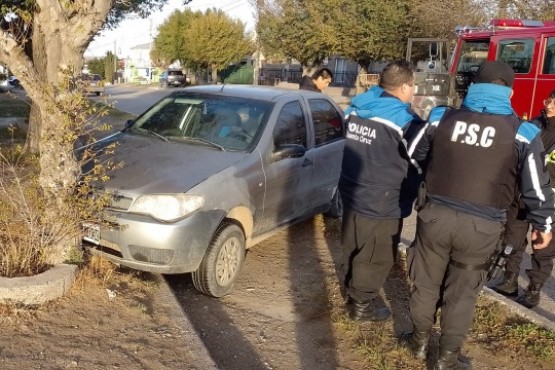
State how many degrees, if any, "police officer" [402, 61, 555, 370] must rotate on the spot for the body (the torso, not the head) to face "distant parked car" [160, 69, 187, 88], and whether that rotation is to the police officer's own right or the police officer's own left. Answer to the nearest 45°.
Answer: approximately 45° to the police officer's own left

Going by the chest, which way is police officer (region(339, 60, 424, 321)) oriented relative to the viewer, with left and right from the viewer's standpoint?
facing away from the viewer and to the right of the viewer

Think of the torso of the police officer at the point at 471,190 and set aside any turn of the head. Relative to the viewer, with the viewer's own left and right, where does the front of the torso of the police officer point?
facing away from the viewer

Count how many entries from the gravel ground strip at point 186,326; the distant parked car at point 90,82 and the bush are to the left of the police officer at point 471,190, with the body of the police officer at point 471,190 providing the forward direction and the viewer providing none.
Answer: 3

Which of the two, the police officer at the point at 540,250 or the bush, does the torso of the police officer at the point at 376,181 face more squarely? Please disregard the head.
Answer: the police officer
